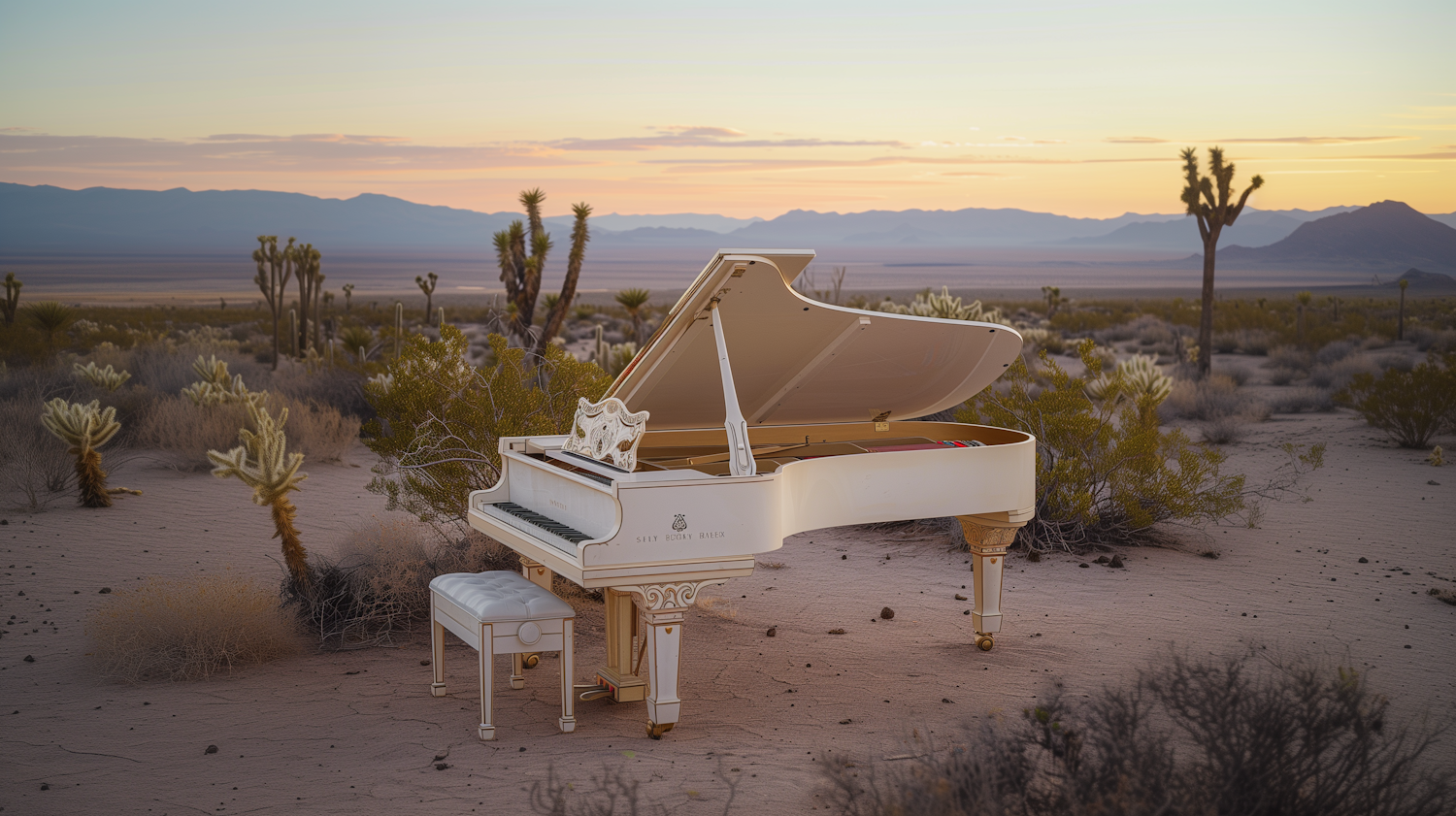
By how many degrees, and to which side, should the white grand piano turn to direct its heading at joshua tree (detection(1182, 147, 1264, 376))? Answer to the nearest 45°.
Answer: approximately 180°

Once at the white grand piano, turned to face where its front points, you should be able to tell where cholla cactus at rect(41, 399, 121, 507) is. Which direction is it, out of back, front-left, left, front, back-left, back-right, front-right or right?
right

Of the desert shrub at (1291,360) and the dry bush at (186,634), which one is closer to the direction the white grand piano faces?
the dry bush

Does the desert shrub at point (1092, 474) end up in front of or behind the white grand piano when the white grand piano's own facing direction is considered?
behind

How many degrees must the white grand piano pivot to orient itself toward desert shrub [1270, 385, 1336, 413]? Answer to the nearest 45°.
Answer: approximately 180°

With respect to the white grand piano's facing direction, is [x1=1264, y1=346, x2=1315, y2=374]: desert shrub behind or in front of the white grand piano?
behind

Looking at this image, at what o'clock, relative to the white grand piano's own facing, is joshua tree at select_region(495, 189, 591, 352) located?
The joshua tree is roughly at 4 o'clock from the white grand piano.

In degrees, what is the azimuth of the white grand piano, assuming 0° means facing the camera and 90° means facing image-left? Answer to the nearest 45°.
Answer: approximately 45°

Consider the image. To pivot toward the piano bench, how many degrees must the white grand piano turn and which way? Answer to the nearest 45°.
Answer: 0° — it already faces it

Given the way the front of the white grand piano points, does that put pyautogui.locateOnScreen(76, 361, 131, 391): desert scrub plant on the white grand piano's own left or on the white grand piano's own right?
on the white grand piano's own right

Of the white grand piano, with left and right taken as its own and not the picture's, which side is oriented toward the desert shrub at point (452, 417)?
right

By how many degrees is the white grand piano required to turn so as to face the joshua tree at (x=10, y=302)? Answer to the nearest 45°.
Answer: approximately 90° to its right

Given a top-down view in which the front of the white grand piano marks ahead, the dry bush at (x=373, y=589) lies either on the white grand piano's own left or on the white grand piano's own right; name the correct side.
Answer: on the white grand piano's own right

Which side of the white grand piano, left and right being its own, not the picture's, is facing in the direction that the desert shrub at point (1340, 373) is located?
back

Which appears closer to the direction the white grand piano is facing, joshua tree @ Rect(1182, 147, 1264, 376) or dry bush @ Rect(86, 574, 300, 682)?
the dry bush

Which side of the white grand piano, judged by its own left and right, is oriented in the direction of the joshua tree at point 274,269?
right

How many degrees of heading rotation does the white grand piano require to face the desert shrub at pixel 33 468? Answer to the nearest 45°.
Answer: approximately 90° to its right

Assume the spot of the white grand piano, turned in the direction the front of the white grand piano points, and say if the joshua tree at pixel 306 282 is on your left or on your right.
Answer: on your right
